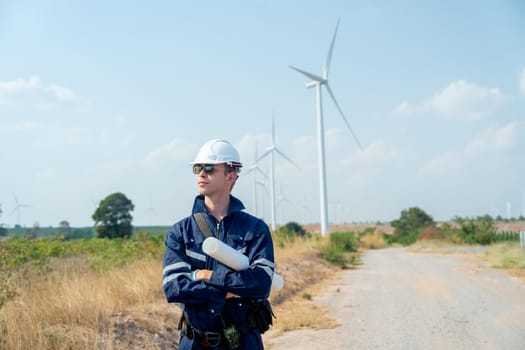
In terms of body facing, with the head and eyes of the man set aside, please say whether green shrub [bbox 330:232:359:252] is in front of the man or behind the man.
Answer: behind

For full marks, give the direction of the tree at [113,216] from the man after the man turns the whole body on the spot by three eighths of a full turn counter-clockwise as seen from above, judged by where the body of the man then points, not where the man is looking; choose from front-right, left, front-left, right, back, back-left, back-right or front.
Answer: front-left

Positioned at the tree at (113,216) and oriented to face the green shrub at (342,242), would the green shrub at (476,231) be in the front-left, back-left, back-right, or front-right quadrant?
front-left

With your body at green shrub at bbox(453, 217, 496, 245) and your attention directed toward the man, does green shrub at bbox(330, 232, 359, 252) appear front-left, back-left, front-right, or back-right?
front-right

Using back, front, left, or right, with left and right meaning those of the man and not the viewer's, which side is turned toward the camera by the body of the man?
front

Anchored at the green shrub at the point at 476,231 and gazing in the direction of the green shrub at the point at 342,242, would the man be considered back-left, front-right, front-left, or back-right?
front-left
